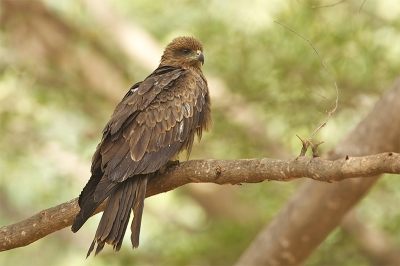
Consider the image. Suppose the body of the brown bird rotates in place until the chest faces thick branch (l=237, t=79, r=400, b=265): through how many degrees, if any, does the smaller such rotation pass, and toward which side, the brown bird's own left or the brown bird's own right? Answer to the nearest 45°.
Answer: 0° — it already faces it

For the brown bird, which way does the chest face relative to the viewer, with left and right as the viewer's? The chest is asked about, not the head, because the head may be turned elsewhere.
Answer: facing away from the viewer and to the right of the viewer
